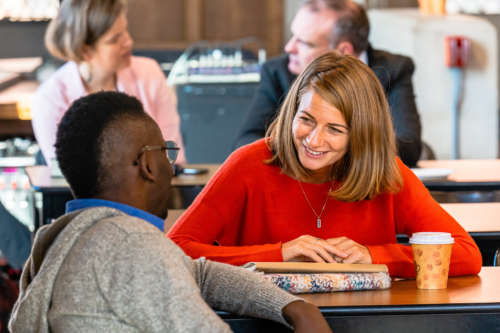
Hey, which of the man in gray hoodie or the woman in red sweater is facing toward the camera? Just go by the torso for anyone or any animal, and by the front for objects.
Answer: the woman in red sweater

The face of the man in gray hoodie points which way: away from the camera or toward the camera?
away from the camera

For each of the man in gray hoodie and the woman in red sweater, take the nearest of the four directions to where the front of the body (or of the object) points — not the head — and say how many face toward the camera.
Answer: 1

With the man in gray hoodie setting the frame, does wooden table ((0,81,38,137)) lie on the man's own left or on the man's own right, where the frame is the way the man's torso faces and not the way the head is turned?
on the man's own left

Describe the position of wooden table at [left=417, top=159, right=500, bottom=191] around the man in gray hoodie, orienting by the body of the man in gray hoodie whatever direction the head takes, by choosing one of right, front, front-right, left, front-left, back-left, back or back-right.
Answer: front

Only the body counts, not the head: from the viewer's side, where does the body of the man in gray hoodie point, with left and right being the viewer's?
facing away from the viewer and to the right of the viewer

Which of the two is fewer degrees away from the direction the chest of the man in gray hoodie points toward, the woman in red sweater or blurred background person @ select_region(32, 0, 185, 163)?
the woman in red sweater

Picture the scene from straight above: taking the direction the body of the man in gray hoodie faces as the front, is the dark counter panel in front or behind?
in front

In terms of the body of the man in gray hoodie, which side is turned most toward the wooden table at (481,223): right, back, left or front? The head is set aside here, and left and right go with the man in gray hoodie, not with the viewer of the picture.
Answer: front

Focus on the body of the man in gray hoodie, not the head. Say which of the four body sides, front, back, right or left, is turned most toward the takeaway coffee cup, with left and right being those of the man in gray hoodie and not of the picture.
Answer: front

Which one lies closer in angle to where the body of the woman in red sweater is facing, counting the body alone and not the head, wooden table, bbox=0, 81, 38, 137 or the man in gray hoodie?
the man in gray hoodie

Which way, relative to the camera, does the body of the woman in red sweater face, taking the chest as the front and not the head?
toward the camera

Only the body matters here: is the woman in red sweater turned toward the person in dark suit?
no

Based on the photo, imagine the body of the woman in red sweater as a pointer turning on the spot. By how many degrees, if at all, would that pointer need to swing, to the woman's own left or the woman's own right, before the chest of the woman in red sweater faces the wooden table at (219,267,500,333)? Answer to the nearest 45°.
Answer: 0° — they already face it

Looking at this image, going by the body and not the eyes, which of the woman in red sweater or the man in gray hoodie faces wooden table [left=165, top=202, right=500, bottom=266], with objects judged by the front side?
the man in gray hoodie

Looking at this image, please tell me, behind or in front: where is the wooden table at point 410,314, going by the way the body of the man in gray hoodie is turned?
in front

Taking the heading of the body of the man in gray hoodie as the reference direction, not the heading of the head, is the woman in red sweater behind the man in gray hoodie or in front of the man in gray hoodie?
in front
